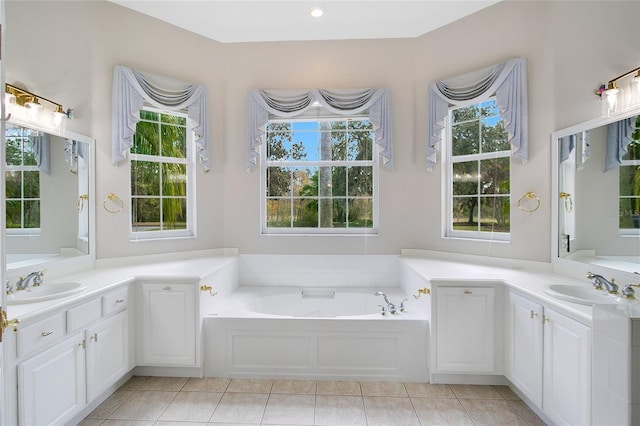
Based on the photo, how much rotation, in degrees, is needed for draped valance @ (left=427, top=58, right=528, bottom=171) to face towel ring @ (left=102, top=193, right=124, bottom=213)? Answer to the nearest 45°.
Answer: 0° — it already faces it

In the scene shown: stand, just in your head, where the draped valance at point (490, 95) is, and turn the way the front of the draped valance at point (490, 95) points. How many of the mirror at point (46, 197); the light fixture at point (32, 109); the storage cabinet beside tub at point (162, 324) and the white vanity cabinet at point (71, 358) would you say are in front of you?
4

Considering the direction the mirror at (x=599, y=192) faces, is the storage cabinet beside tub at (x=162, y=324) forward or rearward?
forward

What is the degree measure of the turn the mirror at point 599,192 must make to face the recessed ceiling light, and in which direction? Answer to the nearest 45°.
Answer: approximately 45° to its right

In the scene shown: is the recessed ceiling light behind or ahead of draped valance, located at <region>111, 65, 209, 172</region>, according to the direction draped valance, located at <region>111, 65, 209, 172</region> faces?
ahead

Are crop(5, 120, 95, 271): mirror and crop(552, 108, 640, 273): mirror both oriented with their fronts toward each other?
yes

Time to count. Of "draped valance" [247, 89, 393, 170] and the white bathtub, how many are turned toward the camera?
2

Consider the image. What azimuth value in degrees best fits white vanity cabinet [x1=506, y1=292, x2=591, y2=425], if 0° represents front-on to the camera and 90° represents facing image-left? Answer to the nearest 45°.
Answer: approximately 45°

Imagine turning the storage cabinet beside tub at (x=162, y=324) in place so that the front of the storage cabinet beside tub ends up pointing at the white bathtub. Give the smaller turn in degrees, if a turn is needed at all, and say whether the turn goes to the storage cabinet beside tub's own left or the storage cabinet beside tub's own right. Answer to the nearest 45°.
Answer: approximately 45° to the storage cabinet beside tub's own left

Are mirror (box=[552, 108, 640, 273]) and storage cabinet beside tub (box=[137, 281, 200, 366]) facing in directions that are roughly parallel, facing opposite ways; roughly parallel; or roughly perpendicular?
roughly perpendicular

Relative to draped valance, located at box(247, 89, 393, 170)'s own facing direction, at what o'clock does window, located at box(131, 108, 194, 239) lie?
The window is roughly at 3 o'clock from the draped valance.

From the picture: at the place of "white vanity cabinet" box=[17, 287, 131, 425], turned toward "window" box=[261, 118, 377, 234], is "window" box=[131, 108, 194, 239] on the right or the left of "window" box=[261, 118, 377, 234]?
left
